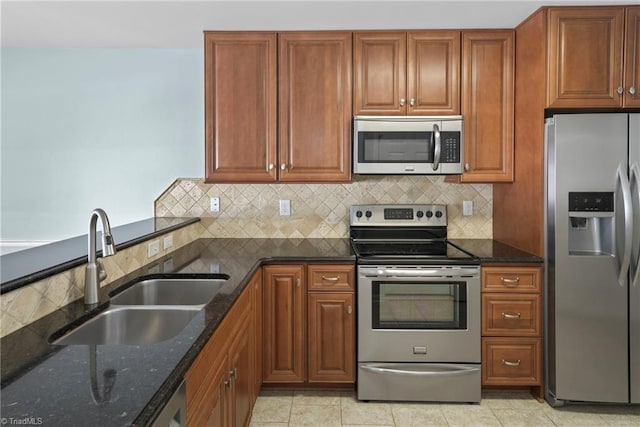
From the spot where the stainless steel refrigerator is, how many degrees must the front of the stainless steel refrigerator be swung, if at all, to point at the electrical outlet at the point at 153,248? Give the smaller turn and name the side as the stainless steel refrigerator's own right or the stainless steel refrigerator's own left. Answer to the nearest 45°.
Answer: approximately 45° to the stainless steel refrigerator's own right

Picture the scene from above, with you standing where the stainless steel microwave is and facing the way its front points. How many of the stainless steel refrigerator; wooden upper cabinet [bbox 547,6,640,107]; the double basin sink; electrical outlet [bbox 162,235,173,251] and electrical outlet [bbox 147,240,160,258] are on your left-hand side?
2

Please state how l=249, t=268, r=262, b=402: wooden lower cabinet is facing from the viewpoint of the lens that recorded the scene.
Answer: facing to the right of the viewer

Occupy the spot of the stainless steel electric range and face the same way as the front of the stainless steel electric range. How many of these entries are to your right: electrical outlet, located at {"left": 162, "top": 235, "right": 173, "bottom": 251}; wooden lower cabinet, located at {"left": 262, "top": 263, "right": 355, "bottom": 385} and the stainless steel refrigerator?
2

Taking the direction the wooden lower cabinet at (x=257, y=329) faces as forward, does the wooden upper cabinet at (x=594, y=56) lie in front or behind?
in front

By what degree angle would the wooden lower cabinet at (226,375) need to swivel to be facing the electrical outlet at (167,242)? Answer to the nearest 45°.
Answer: approximately 90° to its left

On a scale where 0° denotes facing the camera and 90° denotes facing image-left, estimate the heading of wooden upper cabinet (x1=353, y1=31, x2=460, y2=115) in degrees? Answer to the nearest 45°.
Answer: approximately 0°

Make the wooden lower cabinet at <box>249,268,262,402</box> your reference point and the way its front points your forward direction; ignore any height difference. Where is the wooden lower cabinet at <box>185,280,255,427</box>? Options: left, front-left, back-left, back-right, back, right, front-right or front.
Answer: right

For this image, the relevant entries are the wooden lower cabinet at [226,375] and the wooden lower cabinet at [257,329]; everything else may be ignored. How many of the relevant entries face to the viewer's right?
2

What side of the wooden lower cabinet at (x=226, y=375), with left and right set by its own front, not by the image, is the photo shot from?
right
